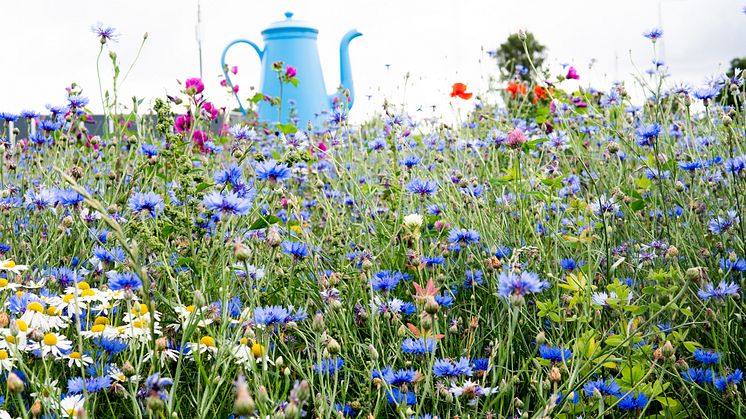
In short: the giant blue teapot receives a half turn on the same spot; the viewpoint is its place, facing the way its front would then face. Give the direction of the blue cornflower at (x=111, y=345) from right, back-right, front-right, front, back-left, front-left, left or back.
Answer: left

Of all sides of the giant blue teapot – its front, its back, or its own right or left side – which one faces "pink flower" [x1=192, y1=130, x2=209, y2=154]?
right

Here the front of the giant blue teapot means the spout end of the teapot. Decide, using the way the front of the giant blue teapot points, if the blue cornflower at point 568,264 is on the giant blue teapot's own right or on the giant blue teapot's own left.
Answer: on the giant blue teapot's own right

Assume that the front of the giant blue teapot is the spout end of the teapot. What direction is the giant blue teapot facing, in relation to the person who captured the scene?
facing to the right of the viewer

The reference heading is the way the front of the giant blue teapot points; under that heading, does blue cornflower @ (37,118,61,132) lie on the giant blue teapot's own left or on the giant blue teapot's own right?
on the giant blue teapot's own right

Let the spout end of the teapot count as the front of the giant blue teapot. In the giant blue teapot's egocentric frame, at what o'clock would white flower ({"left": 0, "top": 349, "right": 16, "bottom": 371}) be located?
The white flower is roughly at 3 o'clock from the giant blue teapot.

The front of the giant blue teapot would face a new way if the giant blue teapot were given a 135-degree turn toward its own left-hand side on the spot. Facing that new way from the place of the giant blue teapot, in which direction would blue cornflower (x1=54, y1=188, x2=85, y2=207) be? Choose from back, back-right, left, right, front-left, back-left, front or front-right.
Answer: back-left

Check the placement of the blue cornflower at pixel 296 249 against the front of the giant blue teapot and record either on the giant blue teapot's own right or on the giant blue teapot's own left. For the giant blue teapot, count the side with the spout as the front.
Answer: on the giant blue teapot's own right

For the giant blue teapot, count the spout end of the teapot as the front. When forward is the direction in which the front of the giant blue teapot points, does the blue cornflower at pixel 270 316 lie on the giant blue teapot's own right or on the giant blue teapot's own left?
on the giant blue teapot's own right

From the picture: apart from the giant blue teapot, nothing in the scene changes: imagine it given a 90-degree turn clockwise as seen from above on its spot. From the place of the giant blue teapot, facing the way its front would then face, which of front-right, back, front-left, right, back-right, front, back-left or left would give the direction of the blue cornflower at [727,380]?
front

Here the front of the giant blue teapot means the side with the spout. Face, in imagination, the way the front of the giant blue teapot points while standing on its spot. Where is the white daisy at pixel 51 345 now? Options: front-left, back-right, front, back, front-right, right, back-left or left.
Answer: right

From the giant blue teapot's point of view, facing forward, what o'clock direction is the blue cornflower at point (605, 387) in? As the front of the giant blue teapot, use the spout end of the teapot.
The blue cornflower is roughly at 3 o'clock from the giant blue teapot.
